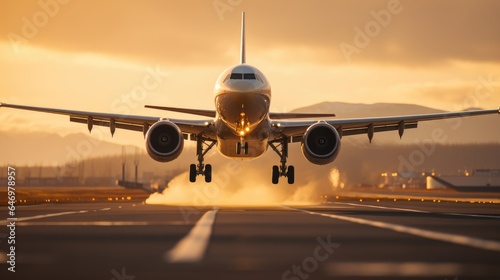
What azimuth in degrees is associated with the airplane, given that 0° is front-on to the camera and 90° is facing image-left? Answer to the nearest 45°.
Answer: approximately 0°
